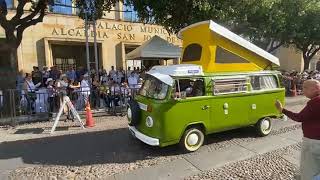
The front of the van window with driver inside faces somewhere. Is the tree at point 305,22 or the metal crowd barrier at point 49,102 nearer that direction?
the metal crowd barrier

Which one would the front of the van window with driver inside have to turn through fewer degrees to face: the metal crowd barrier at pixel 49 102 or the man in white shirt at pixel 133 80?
the metal crowd barrier

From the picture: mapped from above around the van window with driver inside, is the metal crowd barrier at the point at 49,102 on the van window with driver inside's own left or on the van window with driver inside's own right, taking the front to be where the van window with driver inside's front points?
on the van window with driver inside's own right

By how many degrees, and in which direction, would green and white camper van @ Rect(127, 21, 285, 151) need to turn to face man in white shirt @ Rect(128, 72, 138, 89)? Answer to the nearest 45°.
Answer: approximately 90° to its right

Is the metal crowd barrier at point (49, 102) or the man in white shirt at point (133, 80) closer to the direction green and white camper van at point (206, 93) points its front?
the metal crowd barrier

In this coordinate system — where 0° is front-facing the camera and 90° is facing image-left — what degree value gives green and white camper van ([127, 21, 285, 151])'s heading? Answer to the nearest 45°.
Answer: approximately 45°

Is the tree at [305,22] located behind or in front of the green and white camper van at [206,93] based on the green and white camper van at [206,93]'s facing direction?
behind

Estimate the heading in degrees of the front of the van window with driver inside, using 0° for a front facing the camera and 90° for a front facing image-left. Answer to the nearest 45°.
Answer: approximately 45°
